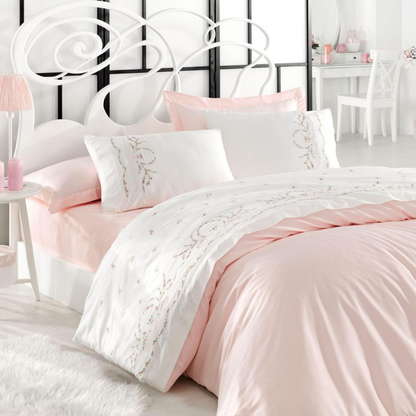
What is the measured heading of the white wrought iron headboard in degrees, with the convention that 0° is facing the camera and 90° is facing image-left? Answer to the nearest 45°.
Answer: approximately 315°

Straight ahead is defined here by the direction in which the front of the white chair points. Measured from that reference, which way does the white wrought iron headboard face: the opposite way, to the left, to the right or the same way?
the opposite way

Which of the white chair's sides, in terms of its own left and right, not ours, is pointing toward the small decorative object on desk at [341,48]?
front

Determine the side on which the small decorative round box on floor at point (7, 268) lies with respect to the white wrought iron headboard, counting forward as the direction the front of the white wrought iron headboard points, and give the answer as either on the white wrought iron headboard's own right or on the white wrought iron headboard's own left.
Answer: on the white wrought iron headboard's own right

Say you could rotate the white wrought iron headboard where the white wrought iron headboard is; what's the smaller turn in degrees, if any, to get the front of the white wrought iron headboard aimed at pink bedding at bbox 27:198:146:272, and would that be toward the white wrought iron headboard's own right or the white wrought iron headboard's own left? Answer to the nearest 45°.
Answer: approximately 45° to the white wrought iron headboard's own right

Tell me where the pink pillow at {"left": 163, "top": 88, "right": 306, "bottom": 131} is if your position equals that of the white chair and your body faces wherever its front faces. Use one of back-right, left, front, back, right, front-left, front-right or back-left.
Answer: back-left

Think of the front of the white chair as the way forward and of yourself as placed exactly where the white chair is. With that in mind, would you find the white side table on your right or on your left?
on your left

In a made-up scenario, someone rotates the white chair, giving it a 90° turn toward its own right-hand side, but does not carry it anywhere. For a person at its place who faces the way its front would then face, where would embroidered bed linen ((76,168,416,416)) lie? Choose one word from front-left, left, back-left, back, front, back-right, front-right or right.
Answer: back-right

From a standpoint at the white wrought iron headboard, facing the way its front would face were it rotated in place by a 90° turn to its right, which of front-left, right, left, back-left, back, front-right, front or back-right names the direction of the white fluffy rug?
front-left

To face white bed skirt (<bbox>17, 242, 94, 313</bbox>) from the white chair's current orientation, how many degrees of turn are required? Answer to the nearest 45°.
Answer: approximately 135° to its left

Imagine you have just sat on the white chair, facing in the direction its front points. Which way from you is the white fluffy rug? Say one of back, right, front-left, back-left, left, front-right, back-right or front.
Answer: back-left
